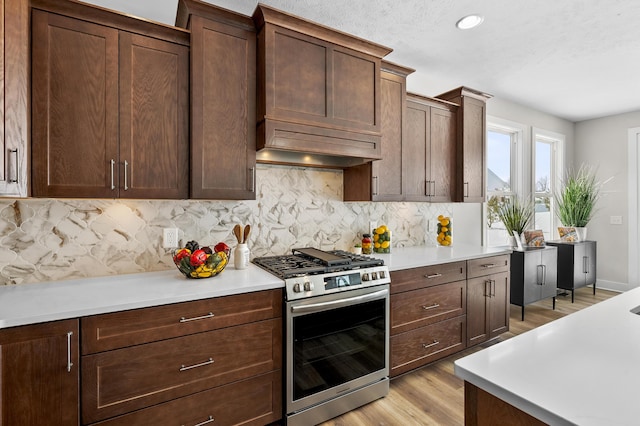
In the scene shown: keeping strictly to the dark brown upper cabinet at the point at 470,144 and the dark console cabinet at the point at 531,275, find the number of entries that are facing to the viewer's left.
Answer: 0

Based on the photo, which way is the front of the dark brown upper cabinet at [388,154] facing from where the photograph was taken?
facing the viewer and to the right of the viewer

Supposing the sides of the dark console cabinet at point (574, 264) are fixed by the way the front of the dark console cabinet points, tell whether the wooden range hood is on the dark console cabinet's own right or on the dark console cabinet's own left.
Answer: on the dark console cabinet's own right

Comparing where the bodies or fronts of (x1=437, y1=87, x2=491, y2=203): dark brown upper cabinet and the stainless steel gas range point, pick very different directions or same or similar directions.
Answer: same or similar directions

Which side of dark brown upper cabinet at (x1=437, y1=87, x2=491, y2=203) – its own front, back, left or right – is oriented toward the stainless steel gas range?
right

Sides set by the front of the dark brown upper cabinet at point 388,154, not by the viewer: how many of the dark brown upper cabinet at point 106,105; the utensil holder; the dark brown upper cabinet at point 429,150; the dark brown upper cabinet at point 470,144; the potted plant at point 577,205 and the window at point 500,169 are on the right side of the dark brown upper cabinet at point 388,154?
2

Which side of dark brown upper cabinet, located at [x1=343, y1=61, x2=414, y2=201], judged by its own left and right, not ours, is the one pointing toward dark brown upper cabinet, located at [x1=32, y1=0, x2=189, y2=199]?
right

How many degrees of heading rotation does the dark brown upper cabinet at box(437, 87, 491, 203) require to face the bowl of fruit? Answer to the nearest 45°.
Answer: approximately 90° to its right

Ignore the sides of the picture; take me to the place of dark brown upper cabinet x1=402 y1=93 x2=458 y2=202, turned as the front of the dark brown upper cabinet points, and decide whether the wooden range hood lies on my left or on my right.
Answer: on my right

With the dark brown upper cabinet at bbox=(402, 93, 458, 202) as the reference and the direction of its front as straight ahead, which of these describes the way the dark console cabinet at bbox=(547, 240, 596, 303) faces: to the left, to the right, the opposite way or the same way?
the same way

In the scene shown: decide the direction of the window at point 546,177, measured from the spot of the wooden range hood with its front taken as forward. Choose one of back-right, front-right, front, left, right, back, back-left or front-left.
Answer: left

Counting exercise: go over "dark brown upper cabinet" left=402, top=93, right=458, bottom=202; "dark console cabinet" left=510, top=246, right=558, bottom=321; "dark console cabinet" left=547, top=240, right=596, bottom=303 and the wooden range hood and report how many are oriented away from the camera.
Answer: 0

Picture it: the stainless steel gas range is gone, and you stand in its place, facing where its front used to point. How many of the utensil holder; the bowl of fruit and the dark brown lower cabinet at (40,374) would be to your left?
0

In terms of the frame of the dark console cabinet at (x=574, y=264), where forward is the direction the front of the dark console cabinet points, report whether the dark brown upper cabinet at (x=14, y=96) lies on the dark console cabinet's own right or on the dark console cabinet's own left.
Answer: on the dark console cabinet's own right
